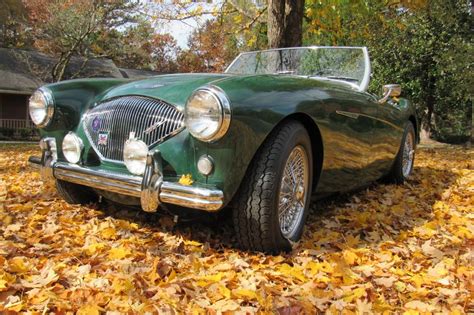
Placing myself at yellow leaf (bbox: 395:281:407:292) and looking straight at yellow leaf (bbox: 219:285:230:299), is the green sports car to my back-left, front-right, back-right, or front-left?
front-right

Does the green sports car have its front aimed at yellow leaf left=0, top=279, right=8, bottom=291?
yes

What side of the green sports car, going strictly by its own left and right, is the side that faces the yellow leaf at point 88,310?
front

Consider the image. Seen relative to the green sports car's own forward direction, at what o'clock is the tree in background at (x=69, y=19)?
The tree in background is roughly at 4 o'clock from the green sports car.

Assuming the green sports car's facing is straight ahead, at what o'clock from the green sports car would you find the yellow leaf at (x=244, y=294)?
The yellow leaf is roughly at 10 o'clock from the green sports car.

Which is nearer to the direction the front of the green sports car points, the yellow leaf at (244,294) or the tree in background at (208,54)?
the yellow leaf

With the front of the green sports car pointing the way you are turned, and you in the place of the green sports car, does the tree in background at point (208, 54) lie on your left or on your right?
on your right

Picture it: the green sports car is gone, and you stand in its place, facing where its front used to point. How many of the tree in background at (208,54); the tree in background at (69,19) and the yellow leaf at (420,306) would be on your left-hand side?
1

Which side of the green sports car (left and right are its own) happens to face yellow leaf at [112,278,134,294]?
front

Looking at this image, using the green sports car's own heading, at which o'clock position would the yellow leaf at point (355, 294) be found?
The yellow leaf is roughly at 9 o'clock from the green sports car.

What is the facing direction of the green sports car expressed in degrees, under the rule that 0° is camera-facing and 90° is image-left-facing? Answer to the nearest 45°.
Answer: approximately 45°

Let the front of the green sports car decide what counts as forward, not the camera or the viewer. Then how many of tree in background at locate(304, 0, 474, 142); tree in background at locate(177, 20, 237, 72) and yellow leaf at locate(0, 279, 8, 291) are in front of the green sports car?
1

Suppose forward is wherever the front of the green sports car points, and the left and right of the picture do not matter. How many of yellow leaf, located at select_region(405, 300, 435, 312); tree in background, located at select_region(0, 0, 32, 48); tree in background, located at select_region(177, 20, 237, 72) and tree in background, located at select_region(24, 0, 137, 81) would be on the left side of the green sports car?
1
